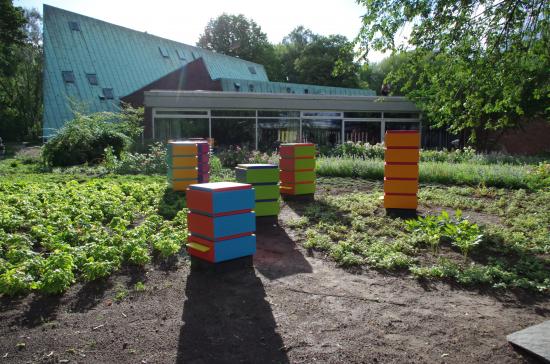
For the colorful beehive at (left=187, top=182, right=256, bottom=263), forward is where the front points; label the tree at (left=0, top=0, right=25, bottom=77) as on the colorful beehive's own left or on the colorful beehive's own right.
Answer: on the colorful beehive's own right

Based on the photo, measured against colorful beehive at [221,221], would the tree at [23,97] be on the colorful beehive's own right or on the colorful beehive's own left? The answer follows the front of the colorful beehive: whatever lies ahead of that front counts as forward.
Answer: on the colorful beehive's own right

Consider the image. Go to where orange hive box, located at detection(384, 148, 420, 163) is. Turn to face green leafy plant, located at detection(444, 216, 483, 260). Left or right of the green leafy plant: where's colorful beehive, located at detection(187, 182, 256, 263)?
right

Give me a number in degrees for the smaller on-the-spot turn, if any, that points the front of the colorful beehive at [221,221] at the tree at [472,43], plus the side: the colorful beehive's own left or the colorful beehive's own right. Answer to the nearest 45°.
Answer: approximately 180°

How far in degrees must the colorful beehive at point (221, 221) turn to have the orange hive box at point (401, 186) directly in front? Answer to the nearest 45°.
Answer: approximately 180°

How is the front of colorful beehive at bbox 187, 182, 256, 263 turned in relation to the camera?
facing the viewer and to the left of the viewer

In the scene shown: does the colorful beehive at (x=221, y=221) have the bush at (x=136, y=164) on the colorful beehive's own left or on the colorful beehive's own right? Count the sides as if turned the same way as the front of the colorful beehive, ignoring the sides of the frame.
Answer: on the colorful beehive's own right

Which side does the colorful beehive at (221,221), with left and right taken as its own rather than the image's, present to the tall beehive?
back

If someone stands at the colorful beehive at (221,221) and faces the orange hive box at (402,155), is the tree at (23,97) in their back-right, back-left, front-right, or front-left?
front-left

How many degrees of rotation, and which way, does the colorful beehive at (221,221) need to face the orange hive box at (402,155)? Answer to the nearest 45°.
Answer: approximately 180°

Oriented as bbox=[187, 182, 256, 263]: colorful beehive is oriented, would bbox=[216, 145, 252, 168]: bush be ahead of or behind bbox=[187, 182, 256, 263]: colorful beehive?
behind
